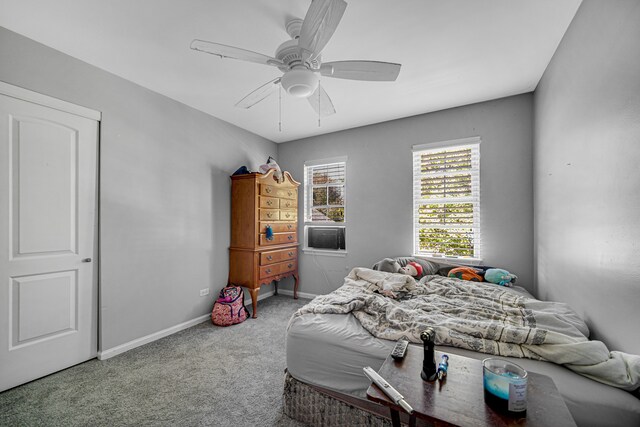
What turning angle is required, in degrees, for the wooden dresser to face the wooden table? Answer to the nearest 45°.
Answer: approximately 45° to its right

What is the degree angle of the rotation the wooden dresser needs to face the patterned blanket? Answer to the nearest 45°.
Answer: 0° — it already faces it

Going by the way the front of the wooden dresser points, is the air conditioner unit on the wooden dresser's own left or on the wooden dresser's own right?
on the wooden dresser's own left

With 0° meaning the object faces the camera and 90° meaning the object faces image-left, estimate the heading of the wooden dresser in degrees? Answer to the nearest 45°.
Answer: approximately 315°

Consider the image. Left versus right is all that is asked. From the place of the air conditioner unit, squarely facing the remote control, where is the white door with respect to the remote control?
right

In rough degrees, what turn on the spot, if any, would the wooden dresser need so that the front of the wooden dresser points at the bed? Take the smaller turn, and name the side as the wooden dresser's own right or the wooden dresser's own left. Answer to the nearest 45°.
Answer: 0° — it already faces it

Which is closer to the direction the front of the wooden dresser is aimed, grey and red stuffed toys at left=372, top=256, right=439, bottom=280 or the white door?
the grey and red stuffed toys

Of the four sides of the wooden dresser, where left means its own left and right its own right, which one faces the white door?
right
